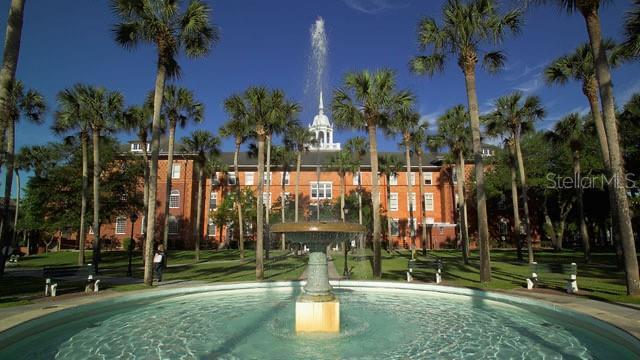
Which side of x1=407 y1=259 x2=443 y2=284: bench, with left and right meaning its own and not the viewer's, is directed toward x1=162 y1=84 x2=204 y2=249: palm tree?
right

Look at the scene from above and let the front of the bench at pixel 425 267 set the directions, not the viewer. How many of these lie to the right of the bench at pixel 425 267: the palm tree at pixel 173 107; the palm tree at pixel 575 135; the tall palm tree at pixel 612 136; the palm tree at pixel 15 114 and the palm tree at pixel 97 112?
3

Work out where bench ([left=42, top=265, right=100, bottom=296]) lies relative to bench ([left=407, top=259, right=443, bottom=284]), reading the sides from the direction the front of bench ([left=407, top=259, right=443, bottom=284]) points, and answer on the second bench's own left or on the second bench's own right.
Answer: on the second bench's own right

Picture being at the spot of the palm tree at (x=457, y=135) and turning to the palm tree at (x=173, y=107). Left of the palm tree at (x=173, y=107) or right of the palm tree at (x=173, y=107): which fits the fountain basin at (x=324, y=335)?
left

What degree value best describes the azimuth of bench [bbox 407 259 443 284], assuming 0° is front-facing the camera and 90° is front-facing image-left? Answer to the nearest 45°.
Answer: approximately 0°

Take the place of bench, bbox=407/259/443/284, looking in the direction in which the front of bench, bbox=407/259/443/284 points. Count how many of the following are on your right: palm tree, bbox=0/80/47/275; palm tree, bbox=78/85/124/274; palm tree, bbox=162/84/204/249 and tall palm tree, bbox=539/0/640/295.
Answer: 3

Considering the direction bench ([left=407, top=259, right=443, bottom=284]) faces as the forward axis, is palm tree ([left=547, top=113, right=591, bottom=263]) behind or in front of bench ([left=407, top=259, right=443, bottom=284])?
behind

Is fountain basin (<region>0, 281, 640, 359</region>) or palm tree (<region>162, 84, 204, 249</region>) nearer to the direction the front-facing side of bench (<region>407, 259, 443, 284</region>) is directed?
the fountain basin

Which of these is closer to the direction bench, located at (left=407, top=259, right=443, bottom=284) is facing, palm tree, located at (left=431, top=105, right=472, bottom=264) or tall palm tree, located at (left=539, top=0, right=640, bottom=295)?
the tall palm tree

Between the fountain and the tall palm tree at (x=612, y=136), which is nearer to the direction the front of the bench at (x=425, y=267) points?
the fountain

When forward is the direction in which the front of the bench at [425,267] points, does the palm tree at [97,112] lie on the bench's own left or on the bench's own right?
on the bench's own right

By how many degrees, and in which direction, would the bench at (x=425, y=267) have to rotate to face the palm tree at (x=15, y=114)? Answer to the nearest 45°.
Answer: approximately 90° to its right
